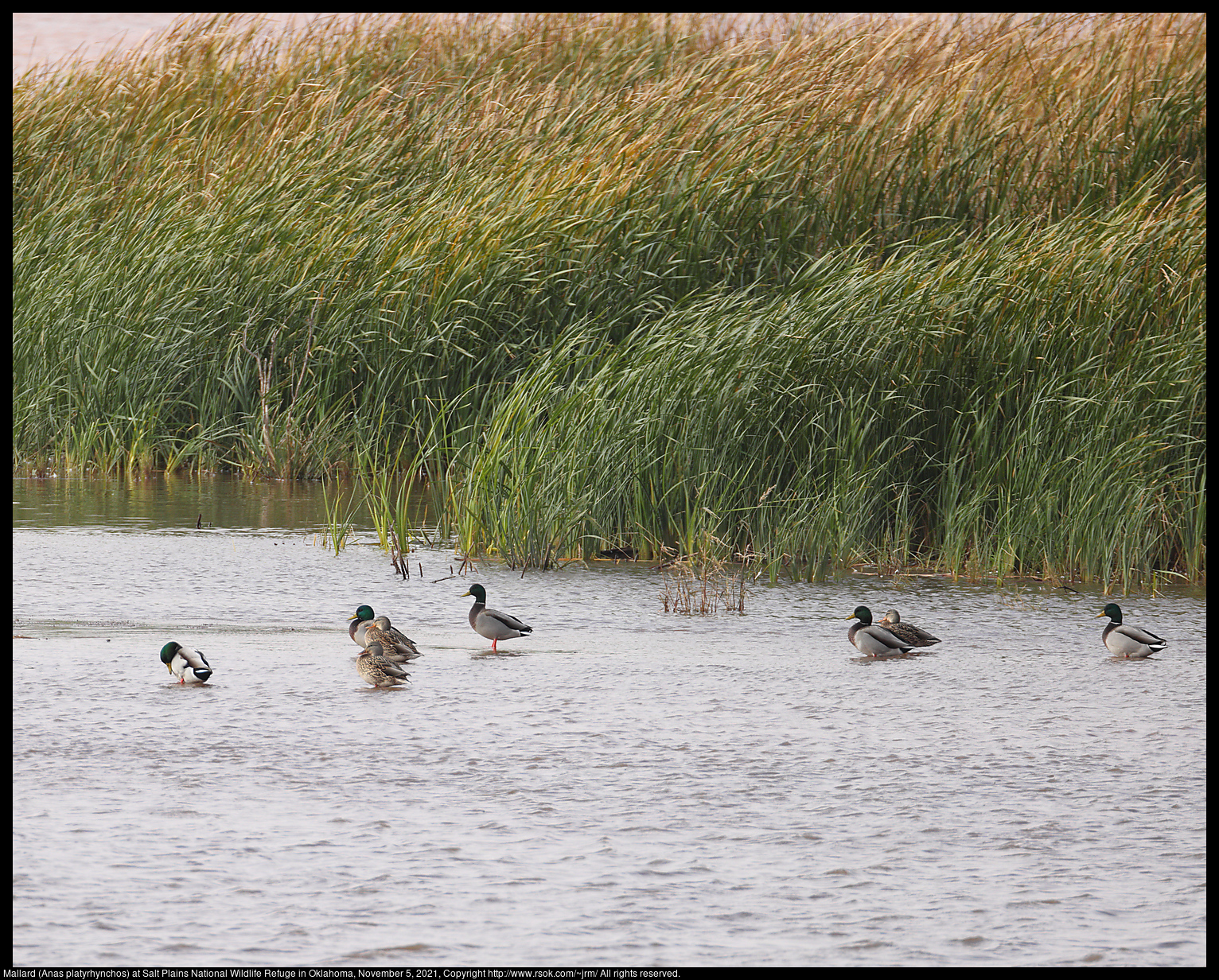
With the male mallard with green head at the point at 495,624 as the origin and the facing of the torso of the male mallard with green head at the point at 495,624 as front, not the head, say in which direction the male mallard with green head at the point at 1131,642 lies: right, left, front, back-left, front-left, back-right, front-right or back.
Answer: back

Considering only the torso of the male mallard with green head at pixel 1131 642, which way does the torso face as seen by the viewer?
to the viewer's left

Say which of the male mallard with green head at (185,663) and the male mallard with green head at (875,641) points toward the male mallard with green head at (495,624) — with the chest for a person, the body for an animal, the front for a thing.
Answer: the male mallard with green head at (875,641)

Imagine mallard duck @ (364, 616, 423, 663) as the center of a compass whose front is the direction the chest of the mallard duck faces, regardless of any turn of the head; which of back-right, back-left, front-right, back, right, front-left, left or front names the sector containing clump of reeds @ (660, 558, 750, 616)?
back-right

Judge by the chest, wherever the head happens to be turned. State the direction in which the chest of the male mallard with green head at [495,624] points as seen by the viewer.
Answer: to the viewer's left

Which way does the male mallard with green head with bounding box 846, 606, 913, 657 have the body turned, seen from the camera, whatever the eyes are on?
to the viewer's left

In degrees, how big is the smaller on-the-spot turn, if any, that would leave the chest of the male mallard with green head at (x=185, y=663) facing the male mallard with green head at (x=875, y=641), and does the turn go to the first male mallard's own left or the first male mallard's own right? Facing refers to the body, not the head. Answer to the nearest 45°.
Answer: approximately 180°

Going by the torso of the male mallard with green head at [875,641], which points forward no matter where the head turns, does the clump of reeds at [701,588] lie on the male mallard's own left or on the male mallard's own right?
on the male mallard's own right

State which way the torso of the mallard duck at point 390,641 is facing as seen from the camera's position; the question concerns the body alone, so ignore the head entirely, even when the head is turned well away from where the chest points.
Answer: to the viewer's left

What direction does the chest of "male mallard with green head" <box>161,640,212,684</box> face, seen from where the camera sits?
to the viewer's left

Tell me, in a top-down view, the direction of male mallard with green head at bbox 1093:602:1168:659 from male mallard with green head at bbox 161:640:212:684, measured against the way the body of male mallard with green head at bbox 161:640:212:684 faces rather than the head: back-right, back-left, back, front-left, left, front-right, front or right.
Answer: back
